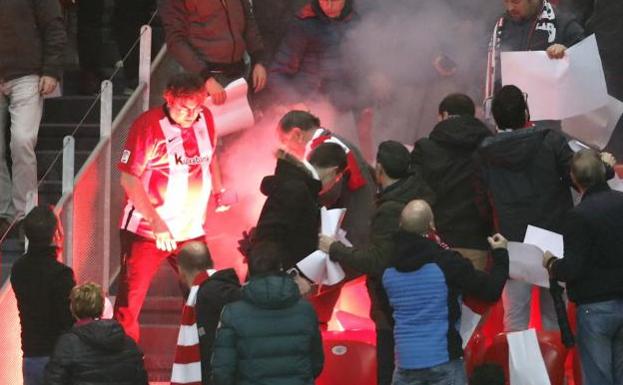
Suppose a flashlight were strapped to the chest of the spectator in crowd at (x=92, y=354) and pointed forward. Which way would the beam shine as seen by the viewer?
away from the camera

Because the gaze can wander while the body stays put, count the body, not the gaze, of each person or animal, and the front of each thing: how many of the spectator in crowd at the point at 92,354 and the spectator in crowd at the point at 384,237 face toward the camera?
0

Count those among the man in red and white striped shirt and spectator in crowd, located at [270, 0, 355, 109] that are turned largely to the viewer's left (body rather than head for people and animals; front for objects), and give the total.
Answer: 0

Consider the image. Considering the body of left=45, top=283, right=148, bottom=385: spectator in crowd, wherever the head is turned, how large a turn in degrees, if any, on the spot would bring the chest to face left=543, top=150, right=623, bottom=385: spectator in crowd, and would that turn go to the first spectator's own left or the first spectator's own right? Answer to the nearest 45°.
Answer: approximately 90° to the first spectator's own right

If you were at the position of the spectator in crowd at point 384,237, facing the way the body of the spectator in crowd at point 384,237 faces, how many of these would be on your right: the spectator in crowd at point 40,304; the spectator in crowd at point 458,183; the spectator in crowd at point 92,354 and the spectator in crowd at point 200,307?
1

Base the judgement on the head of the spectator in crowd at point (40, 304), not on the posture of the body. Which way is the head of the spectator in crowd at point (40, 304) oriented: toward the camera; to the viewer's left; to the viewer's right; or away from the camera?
away from the camera

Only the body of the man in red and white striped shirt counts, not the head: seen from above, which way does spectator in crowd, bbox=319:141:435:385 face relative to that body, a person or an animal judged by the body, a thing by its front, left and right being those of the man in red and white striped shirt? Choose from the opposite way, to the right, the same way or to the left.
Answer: the opposite way

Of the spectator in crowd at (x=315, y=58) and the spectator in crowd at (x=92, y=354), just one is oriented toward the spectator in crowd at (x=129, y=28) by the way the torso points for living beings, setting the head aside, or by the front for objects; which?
the spectator in crowd at (x=92, y=354)

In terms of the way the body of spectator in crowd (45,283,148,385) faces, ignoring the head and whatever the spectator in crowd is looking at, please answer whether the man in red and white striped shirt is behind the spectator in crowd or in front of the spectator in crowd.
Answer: in front

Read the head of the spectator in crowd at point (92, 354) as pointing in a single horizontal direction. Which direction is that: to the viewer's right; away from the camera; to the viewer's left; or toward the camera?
away from the camera

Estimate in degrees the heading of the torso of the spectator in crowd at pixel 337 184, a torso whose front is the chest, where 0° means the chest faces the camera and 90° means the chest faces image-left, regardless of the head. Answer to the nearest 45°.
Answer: approximately 90°

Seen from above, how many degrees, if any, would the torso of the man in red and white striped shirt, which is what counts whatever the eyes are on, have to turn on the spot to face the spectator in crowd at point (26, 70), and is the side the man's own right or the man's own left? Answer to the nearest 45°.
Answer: approximately 180°
